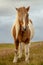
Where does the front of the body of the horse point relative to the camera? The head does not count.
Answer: toward the camera
